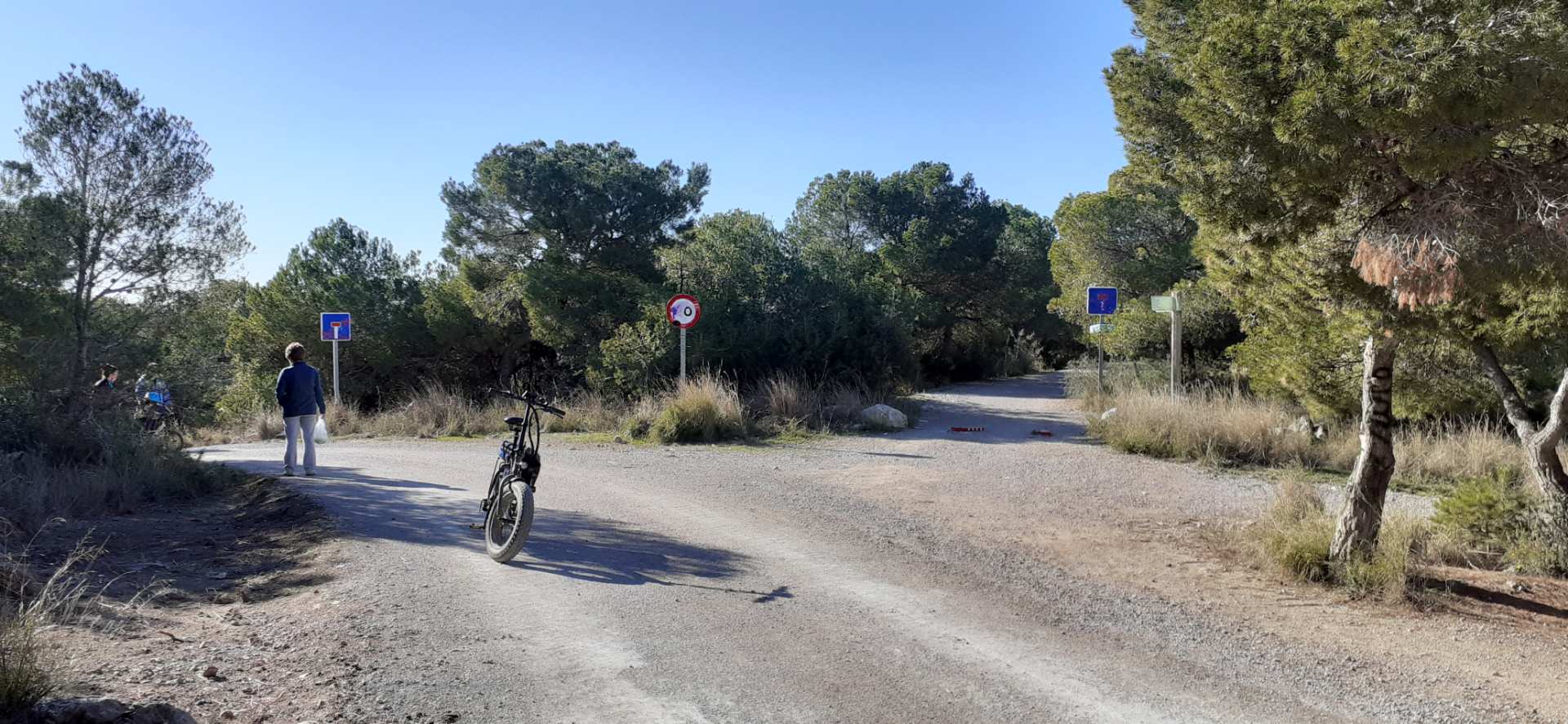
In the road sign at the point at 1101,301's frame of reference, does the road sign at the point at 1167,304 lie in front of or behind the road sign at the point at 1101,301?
in front

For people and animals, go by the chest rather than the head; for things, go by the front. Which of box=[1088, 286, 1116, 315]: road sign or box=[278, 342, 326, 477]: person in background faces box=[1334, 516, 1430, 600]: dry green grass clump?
the road sign

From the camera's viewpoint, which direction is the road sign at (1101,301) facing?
toward the camera

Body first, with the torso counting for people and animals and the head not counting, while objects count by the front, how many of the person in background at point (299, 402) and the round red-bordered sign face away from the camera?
1

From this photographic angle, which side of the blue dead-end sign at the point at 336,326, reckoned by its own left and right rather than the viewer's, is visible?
front

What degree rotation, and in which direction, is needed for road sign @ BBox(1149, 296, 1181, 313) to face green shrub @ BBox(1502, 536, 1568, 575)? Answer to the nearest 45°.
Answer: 0° — it already faces it

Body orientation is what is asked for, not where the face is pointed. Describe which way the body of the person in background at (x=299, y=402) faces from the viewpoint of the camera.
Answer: away from the camera

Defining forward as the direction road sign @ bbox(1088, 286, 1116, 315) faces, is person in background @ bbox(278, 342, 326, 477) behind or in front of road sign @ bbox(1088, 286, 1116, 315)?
in front

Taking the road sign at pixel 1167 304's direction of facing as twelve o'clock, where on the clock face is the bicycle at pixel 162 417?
The bicycle is roughly at 2 o'clock from the road sign.

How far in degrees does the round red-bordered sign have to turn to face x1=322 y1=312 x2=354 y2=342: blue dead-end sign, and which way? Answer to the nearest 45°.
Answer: approximately 135° to its right

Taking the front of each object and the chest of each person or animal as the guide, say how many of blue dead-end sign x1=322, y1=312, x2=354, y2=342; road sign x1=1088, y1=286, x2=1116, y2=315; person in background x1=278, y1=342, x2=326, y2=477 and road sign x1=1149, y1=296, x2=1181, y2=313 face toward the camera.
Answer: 3

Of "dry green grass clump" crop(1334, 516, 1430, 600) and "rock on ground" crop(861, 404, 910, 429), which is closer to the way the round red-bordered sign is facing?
the dry green grass clump

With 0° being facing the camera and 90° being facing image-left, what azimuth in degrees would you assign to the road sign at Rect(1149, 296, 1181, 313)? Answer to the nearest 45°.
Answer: approximately 0°
